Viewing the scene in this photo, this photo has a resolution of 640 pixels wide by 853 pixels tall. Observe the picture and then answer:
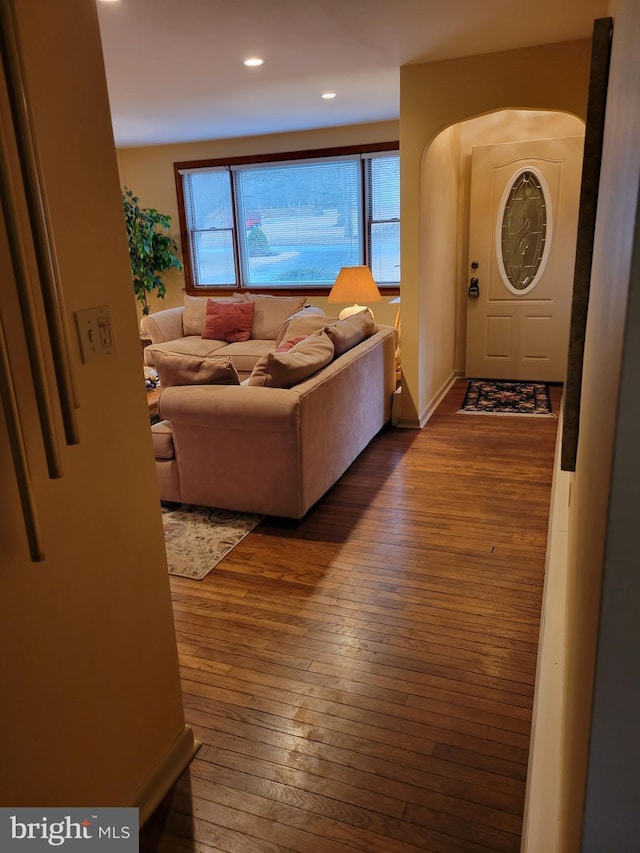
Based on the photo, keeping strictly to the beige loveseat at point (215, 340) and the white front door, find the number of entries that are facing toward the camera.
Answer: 2

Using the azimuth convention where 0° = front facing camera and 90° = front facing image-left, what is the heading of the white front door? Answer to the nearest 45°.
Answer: approximately 0°

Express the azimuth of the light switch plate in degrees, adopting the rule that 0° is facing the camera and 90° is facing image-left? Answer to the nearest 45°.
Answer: approximately 315°

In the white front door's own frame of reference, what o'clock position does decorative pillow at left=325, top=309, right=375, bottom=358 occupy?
The decorative pillow is roughly at 1 o'clock from the white front door.

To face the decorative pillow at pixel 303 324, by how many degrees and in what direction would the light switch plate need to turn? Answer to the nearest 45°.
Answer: approximately 90° to its left

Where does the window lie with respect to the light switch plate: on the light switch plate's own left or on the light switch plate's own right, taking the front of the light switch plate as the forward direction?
on the light switch plate's own left

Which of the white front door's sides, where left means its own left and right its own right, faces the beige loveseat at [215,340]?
right

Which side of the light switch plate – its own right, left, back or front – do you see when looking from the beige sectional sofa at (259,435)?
left

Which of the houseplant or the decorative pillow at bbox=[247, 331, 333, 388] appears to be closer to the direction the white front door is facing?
the decorative pillow

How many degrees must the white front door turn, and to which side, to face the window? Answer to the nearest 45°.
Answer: approximately 90° to its right

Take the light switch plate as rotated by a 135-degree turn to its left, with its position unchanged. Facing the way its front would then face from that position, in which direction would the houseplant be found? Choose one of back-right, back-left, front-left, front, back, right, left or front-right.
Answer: front
